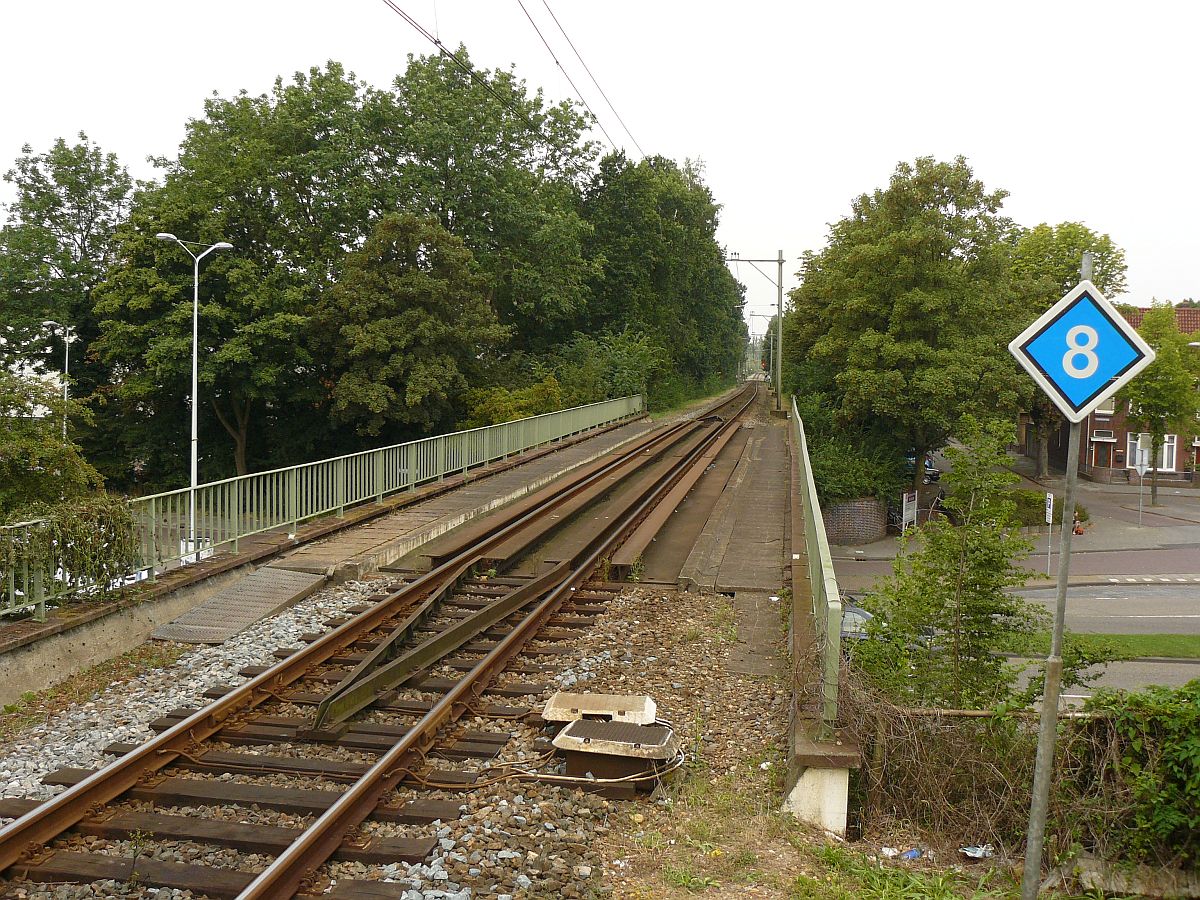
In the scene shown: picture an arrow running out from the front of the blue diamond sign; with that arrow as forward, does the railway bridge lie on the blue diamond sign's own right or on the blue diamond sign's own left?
on the blue diamond sign's own right

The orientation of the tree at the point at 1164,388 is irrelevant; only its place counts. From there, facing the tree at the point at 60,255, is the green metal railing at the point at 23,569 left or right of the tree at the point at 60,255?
left

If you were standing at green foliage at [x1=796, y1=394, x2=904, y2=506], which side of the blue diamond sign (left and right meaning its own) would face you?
back

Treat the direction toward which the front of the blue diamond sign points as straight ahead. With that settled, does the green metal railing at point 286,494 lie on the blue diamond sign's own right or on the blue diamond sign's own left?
on the blue diamond sign's own right

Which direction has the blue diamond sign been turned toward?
toward the camera

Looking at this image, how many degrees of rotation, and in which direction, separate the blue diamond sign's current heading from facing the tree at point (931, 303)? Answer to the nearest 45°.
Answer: approximately 180°

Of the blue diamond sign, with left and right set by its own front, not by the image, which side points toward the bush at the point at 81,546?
right

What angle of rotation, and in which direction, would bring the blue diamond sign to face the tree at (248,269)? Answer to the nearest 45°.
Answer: approximately 135° to its right

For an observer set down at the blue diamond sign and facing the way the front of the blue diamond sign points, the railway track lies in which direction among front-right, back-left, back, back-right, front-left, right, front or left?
right

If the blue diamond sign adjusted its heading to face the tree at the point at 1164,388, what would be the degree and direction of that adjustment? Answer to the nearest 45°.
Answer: approximately 180°
